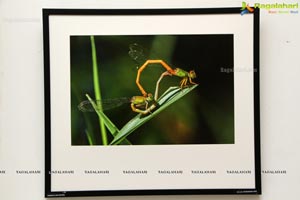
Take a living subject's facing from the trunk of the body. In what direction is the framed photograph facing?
toward the camera
